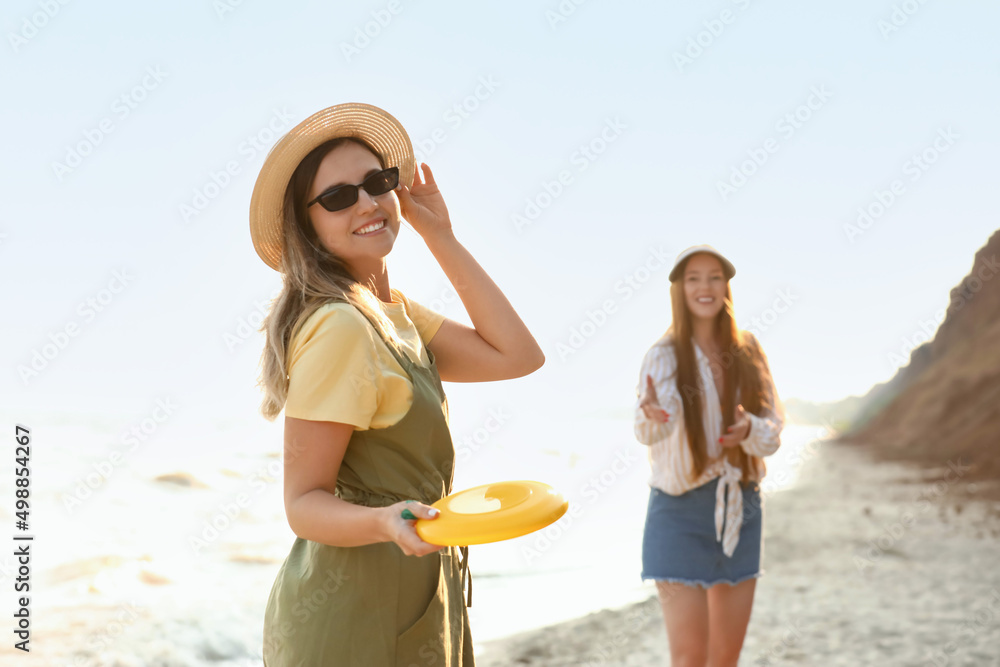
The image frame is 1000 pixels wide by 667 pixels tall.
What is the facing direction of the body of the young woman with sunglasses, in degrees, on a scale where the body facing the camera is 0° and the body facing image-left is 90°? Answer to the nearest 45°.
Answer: approximately 315°
